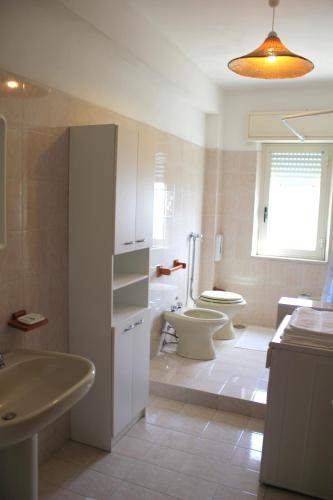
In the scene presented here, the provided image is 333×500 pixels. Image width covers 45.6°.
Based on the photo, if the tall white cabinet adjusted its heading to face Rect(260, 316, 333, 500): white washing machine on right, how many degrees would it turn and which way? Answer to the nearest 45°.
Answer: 0° — it already faces it

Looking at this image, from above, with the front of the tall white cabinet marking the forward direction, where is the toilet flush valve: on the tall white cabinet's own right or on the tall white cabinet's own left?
on the tall white cabinet's own left

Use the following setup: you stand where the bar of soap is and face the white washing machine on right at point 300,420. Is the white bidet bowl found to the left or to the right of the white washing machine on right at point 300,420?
left

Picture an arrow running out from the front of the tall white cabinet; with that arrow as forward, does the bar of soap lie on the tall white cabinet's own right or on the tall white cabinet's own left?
on the tall white cabinet's own right

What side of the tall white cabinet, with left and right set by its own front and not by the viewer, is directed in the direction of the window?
left

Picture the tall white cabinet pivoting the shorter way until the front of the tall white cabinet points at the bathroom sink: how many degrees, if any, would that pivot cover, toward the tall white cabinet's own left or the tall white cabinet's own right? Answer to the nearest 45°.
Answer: approximately 90° to the tall white cabinet's own right

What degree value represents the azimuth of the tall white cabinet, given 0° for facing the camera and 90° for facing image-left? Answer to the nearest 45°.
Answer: approximately 315°

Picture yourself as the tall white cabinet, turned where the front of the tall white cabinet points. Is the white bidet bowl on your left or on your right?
on your left
